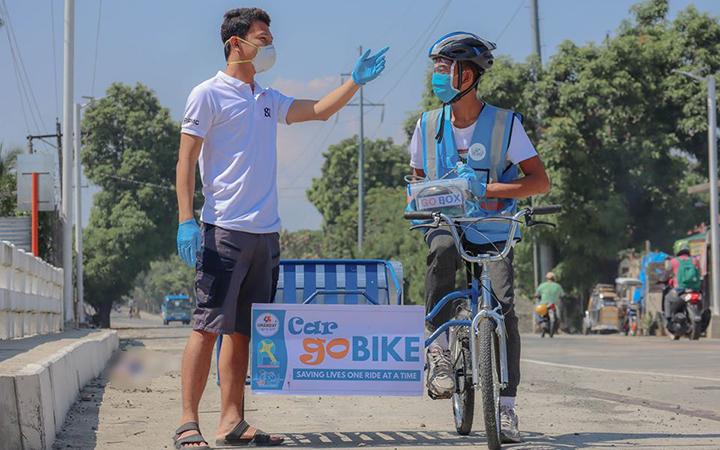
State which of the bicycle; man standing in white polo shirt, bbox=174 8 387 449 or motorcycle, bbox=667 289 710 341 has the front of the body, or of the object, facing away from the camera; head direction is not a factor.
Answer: the motorcycle

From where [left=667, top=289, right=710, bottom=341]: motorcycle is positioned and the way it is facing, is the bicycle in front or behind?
behind

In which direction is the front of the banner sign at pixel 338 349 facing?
toward the camera

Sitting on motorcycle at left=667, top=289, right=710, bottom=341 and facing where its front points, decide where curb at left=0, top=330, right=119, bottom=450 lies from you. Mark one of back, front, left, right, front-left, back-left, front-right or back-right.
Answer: back

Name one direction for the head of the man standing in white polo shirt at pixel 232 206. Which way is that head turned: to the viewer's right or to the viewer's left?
to the viewer's right

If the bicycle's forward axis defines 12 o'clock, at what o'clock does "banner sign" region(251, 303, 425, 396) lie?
The banner sign is roughly at 3 o'clock from the bicycle.

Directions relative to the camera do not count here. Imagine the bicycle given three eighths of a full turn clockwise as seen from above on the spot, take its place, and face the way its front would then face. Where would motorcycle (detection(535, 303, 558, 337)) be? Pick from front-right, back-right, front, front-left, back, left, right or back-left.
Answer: front-right

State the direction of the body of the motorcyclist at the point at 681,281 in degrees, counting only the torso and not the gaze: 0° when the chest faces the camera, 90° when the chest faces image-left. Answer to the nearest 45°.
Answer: approximately 135°

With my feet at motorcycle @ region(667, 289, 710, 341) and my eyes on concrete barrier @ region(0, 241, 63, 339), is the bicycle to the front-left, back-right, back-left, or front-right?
front-left

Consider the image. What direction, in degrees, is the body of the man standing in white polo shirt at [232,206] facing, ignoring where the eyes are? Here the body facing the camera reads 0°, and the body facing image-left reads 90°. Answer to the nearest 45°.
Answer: approximately 315°

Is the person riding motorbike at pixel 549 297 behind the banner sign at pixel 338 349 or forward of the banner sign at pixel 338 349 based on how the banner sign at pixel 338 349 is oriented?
behind

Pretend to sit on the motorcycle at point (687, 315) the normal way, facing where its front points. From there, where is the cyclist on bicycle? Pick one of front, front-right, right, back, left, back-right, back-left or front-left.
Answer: back

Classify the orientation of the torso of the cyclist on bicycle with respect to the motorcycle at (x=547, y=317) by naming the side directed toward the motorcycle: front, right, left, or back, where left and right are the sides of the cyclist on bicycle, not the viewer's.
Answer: back

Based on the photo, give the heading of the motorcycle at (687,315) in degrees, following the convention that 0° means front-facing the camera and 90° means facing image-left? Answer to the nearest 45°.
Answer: approximately 180°

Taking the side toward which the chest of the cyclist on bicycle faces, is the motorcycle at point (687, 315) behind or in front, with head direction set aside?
behind

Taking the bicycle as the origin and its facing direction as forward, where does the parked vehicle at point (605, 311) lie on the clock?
The parked vehicle is roughly at 6 o'clock from the bicycle.

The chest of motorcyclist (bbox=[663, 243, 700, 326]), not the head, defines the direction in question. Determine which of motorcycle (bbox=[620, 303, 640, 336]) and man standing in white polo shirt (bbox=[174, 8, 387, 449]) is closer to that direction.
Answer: the motorcycle

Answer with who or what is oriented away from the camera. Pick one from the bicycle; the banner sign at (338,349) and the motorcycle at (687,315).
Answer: the motorcycle

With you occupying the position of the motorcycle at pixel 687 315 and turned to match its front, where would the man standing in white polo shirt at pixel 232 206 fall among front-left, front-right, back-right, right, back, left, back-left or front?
back
